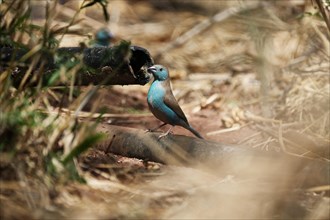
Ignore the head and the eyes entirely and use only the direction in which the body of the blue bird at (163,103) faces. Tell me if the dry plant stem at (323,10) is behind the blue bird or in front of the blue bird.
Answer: behind

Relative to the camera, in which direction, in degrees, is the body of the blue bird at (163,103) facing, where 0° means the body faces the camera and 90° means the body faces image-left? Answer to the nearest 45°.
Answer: approximately 90°

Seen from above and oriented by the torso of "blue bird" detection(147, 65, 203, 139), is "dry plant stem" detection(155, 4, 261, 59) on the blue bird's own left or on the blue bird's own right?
on the blue bird's own right
